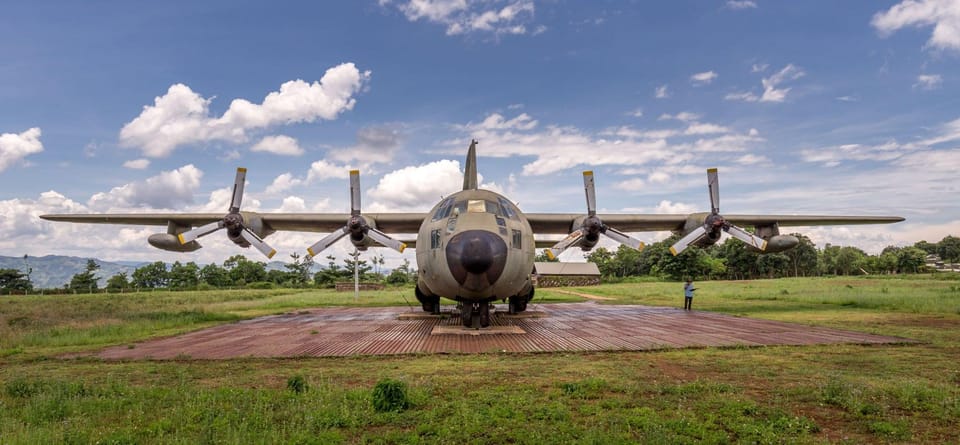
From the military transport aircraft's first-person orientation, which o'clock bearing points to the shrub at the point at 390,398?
The shrub is roughly at 12 o'clock from the military transport aircraft.

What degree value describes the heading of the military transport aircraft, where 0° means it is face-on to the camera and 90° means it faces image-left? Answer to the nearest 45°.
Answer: approximately 0°

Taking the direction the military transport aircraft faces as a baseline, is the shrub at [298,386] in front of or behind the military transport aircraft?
in front
